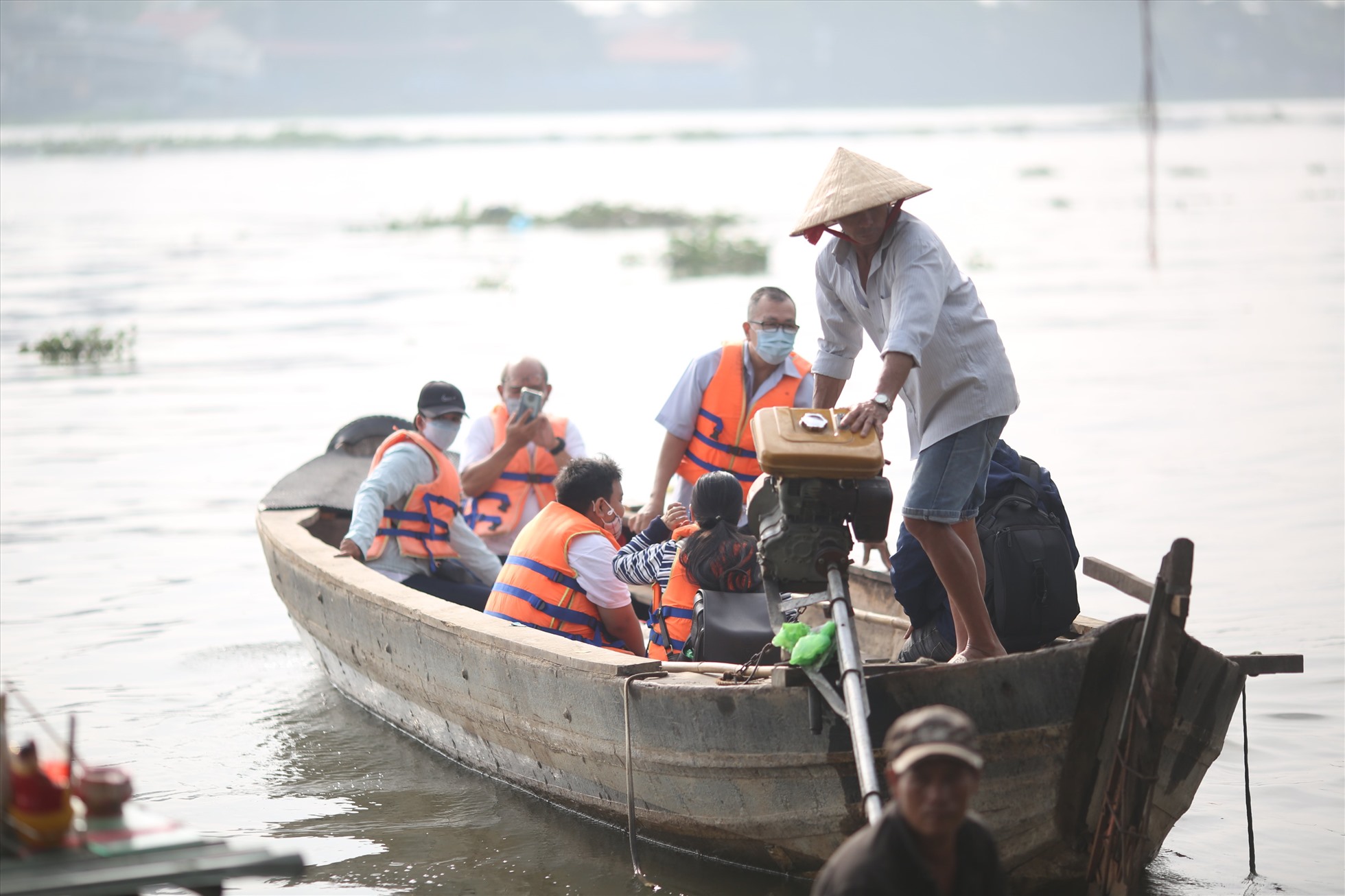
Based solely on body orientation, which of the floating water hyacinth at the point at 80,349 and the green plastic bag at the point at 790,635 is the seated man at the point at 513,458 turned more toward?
the green plastic bag

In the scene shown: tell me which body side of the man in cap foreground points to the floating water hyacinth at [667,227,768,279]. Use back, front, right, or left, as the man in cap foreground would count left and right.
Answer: back

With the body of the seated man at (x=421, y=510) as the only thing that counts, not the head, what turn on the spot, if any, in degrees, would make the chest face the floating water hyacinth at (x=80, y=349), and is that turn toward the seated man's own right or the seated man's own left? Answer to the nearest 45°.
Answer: approximately 135° to the seated man's own left

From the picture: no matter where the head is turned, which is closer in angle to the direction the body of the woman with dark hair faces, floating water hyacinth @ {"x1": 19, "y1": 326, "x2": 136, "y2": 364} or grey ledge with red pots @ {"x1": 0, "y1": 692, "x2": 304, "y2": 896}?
the floating water hyacinth

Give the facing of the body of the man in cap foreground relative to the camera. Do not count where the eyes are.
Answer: toward the camera

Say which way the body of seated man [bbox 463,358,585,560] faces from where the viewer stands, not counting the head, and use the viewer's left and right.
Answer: facing the viewer

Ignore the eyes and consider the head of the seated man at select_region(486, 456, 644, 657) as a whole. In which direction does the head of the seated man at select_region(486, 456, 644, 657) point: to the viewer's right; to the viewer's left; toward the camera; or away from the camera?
to the viewer's right

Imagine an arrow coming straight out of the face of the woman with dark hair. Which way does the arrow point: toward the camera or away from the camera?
away from the camera

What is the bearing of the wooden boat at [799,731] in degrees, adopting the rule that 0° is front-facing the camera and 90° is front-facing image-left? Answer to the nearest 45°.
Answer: approximately 135°

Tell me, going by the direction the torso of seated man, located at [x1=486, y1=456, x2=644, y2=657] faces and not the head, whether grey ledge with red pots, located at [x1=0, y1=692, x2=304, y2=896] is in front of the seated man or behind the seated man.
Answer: behind

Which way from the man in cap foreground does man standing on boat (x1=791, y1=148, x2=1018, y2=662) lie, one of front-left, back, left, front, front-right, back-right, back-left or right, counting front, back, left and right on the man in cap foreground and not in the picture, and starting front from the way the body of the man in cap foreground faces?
back

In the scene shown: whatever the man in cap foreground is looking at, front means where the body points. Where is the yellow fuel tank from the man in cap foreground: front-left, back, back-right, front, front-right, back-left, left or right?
back

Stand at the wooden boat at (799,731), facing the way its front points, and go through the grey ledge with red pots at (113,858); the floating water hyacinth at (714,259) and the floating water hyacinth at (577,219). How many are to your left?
1
